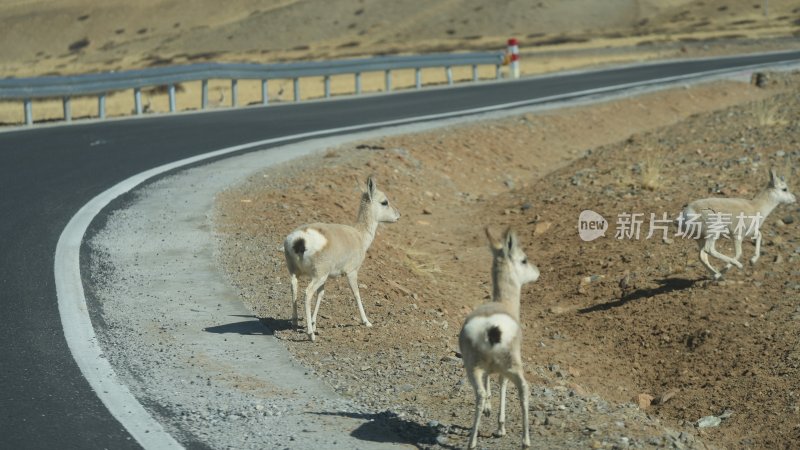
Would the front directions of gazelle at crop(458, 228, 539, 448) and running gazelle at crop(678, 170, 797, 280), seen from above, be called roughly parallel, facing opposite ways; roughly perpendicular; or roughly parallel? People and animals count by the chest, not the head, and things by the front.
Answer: roughly perpendicular

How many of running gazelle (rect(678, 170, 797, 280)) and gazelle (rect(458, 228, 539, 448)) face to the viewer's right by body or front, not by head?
1

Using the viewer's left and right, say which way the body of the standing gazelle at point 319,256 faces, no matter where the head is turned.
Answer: facing away from the viewer and to the right of the viewer

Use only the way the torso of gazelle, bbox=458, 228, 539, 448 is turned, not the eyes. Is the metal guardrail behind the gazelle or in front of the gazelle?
in front

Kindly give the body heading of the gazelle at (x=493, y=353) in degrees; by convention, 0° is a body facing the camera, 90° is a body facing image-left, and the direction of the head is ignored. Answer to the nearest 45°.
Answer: approximately 180°

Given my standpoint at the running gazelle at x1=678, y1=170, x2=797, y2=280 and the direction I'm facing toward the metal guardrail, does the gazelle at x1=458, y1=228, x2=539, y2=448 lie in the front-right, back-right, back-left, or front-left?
back-left

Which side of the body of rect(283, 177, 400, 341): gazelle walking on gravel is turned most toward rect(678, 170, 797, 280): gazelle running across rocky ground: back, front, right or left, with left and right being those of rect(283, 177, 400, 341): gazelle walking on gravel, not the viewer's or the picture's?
front

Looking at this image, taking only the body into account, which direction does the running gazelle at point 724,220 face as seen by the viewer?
to the viewer's right

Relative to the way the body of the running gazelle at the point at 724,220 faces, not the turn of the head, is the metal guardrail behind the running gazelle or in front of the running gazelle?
behind

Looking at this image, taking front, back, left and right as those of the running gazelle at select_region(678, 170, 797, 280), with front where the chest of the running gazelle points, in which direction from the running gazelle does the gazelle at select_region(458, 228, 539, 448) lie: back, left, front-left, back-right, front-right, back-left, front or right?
right
